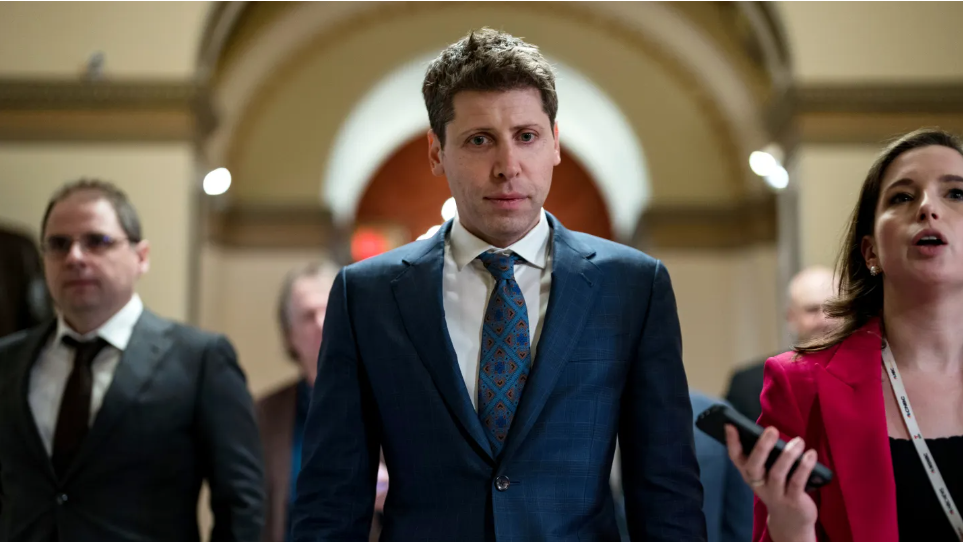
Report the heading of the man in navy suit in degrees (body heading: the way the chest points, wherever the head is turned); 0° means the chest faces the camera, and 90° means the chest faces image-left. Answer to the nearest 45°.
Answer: approximately 0°

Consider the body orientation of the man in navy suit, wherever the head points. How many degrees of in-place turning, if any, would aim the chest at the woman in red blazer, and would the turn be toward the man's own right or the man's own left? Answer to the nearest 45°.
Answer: approximately 90° to the man's own left

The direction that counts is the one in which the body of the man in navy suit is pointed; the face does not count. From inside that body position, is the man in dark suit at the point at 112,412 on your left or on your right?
on your right

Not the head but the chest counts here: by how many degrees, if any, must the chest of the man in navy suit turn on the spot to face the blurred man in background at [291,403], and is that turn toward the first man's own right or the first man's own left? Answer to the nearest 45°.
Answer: approximately 135° to the first man's own right

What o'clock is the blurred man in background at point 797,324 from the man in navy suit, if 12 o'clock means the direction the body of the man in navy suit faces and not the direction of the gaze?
The blurred man in background is roughly at 7 o'clock from the man in navy suit.

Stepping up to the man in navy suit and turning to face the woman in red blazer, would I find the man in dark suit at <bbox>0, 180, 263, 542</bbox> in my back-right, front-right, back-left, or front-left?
back-left
